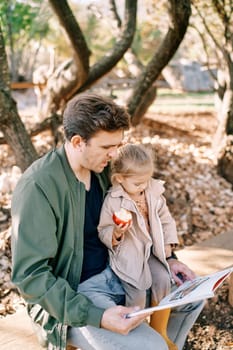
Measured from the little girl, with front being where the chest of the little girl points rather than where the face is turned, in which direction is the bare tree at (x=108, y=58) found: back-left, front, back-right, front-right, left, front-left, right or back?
back-left

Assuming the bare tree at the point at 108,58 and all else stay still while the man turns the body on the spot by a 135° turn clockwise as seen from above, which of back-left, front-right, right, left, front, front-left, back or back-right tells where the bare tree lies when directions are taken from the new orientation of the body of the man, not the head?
right

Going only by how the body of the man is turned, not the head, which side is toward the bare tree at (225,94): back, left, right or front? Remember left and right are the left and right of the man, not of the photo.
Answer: left

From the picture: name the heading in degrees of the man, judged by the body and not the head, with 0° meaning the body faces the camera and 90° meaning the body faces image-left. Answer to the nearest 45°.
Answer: approximately 315°

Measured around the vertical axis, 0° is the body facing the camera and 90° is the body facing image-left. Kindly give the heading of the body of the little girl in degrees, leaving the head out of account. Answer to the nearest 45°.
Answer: approximately 315°
